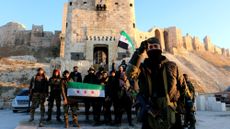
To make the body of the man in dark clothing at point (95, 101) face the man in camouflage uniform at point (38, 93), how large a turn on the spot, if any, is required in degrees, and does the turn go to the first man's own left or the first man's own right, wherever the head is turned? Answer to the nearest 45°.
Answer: approximately 90° to the first man's own right

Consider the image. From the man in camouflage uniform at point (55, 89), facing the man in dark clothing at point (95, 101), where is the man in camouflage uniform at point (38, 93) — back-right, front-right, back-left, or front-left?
back-right

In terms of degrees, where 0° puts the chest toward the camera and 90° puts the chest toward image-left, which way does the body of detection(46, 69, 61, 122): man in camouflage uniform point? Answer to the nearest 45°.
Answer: approximately 0°

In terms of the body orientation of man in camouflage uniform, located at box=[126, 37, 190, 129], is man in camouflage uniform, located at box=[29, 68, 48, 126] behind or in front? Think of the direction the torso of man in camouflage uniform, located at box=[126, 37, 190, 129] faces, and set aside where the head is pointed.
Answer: behind

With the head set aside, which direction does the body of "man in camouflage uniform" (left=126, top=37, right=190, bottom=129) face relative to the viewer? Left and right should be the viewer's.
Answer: facing the viewer

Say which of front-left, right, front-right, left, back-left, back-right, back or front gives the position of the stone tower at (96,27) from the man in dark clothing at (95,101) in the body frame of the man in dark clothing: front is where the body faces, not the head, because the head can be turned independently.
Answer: back

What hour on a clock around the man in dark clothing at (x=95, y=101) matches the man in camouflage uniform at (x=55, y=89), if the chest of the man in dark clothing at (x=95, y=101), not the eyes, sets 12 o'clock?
the man in camouflage uniform at (x=55, y=89) is roughly at 3 o'clock from the man in dark clothing at (x=95, y=101).

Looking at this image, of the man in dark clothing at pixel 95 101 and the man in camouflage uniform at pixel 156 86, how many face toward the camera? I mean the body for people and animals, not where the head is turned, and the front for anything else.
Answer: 2

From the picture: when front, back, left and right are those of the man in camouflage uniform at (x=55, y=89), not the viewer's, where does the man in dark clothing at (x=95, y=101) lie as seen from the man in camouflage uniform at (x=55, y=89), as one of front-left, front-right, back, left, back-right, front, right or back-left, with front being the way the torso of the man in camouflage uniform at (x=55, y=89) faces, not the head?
left

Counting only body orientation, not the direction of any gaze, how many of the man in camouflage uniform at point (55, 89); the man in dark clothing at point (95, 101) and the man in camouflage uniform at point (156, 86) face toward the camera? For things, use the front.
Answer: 3

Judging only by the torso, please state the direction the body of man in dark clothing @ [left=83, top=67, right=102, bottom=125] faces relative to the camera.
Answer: toward the camera
